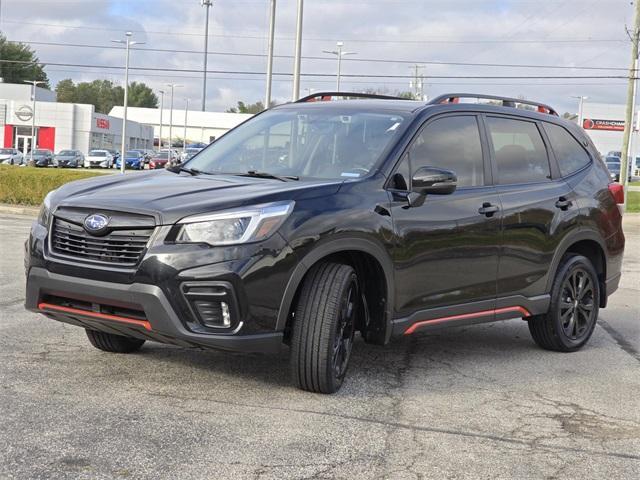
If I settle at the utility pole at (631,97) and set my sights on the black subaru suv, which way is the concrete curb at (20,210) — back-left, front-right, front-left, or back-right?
front-right

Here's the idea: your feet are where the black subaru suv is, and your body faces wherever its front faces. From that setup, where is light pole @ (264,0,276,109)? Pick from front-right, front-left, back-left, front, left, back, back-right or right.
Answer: back-right

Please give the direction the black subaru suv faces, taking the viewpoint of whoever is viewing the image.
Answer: facing the viewer and to the left of the viewer

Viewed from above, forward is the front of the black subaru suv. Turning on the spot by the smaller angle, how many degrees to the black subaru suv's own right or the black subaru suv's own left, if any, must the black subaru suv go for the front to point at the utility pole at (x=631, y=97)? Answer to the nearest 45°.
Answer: approximately 135° to the black subaru suv's own right

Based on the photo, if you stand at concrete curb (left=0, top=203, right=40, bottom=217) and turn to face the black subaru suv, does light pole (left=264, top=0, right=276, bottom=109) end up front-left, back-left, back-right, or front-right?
back-left

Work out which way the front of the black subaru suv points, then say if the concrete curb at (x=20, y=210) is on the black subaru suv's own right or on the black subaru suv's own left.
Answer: on the black subaru suv's own right

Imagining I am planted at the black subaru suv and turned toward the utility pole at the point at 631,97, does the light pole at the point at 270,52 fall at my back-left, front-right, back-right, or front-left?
front-left
